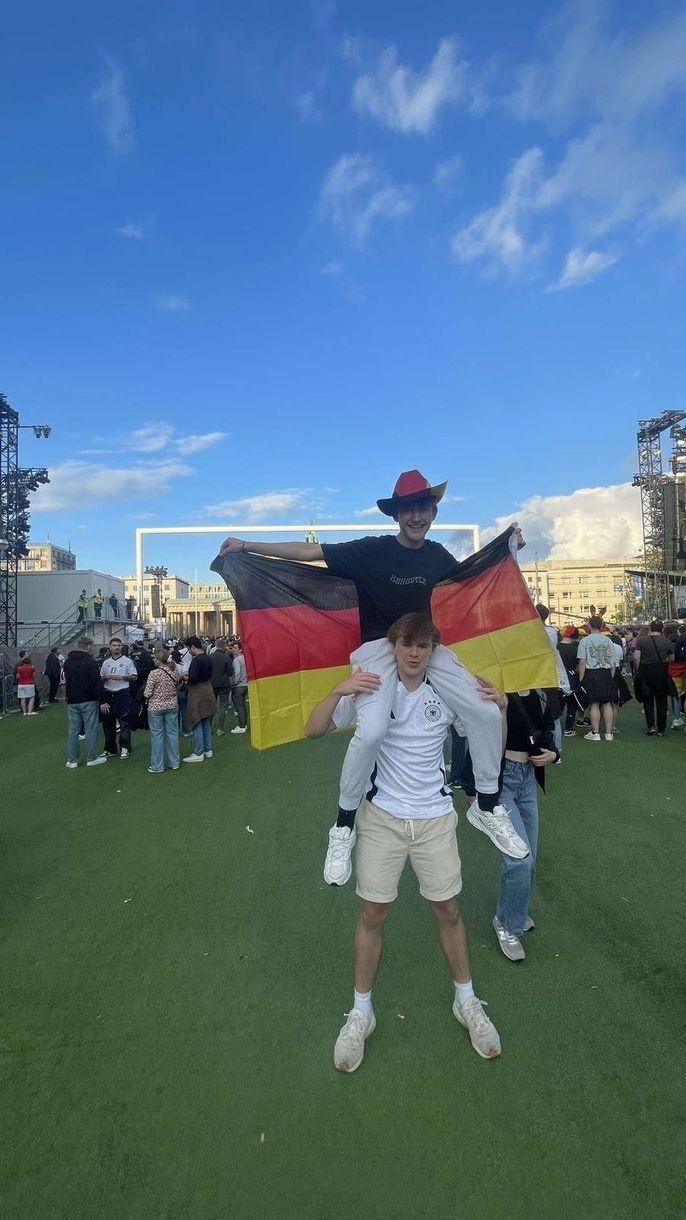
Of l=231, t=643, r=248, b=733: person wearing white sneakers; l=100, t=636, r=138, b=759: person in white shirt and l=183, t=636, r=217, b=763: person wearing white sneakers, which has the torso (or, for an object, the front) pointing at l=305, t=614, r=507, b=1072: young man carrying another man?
the person in white shirt

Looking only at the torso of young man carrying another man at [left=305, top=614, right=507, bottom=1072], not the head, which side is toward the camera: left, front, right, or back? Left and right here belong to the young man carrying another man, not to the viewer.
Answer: front

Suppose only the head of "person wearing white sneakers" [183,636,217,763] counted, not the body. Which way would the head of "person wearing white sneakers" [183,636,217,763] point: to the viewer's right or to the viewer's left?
to the viewer's left

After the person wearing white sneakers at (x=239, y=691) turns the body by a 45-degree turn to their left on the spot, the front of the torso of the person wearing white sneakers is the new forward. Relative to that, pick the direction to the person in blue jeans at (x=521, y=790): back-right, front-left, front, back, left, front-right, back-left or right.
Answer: front-left
